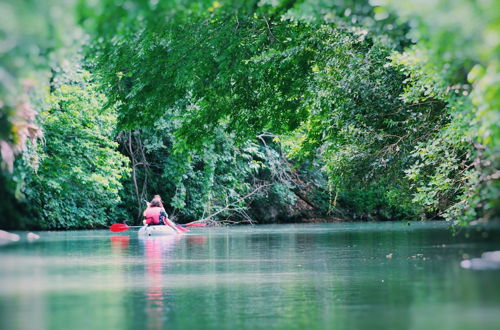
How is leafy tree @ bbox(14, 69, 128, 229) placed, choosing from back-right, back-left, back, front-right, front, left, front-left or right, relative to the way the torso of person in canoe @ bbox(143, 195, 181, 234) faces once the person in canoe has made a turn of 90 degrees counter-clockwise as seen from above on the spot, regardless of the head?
front-right

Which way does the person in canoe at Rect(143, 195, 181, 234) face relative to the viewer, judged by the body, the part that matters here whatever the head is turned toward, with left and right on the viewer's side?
facing away from the viewer
